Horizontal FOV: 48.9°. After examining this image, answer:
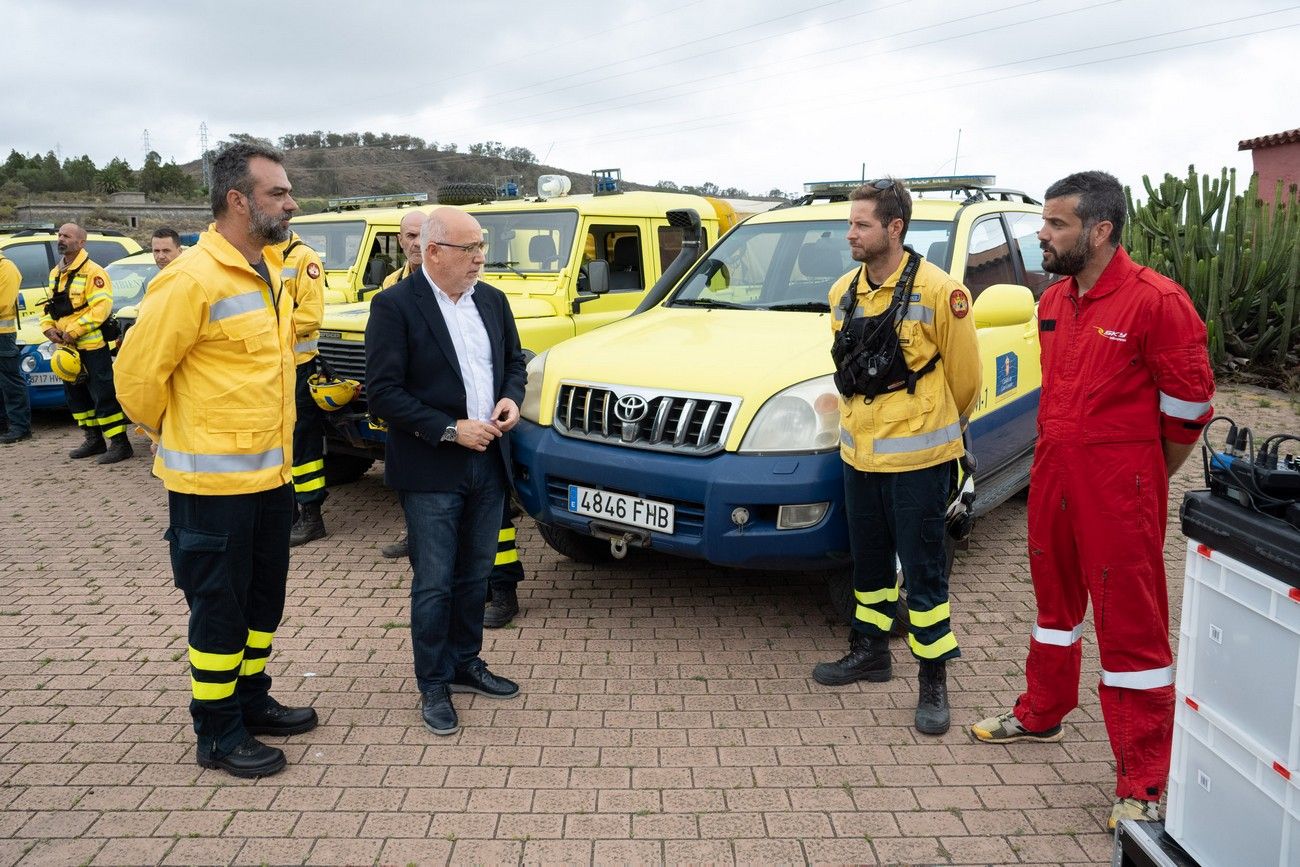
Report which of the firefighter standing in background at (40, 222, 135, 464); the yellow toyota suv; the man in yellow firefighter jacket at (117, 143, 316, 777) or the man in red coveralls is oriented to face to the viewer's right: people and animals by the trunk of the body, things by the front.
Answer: the man in yellow firefighter jacket

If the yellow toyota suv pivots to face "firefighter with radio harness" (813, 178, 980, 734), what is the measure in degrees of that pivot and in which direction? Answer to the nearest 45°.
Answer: approximately 90° to its left

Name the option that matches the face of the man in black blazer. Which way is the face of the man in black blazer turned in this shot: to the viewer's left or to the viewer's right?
to the viewer's right

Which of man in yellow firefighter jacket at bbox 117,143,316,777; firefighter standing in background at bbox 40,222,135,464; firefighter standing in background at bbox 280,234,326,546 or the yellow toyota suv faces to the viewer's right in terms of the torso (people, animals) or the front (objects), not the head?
the man in yellow firefighter jacket

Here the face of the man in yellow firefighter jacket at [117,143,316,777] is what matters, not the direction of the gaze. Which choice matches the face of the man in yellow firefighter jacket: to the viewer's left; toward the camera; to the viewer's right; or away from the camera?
to the viewer's right

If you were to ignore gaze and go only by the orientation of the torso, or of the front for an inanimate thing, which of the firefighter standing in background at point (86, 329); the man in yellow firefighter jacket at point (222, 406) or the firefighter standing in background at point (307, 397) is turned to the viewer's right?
the man in yellow firefighter jacket

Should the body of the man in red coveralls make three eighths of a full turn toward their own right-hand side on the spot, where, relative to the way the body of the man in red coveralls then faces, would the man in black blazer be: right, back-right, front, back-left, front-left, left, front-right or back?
left

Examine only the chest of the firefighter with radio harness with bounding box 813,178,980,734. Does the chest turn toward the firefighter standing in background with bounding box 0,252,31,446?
no

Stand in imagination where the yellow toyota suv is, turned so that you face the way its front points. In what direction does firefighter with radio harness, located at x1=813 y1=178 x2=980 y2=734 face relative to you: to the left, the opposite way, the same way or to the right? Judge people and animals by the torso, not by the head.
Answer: the same way

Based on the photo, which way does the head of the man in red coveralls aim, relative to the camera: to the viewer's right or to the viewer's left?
to the viewer's left

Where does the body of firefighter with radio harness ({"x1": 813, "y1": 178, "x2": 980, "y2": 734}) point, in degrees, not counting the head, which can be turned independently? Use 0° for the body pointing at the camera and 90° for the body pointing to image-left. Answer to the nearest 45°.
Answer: approximately 45°

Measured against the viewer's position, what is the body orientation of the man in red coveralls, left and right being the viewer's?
facing the viewer and to the left of the viewer

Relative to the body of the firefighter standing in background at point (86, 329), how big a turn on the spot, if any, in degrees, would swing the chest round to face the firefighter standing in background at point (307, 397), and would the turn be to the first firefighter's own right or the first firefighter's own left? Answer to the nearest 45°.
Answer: approximately 45° to the first firefighter's own left

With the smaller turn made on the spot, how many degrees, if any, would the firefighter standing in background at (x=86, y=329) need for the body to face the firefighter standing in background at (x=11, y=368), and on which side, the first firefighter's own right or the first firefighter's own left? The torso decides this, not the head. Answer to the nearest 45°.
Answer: approximately 90° to the first firefighter's own right
